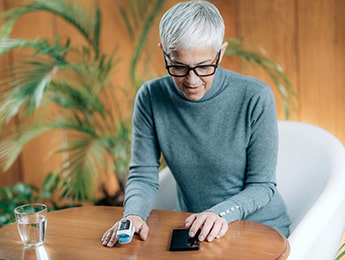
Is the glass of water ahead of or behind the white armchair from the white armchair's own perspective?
ahead

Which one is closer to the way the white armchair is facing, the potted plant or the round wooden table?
the round wooden table

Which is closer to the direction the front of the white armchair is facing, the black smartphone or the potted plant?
the black smartphone

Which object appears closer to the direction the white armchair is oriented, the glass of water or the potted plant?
the glass of water

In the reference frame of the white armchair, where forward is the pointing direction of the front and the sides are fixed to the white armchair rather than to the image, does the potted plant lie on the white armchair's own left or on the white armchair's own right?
on the white armchair's own right

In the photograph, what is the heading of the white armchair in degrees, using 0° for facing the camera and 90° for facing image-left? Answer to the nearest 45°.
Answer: approximately 45°
